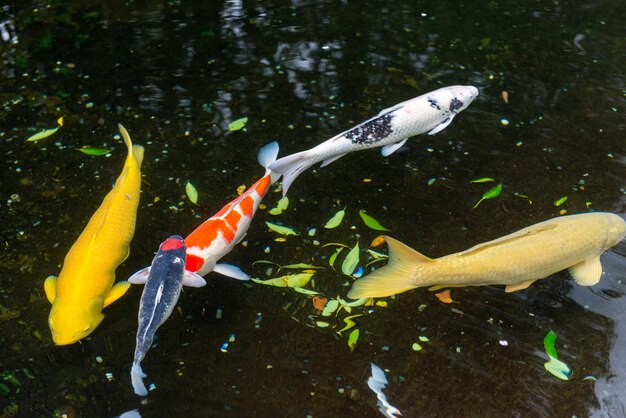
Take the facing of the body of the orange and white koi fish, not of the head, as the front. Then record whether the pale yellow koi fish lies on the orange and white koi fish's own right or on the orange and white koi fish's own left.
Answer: on the orange and white koi fish's own left

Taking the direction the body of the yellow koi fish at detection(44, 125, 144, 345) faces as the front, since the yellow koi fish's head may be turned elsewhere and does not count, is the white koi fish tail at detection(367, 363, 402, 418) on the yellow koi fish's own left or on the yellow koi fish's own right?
on the yellow koi fish's own left

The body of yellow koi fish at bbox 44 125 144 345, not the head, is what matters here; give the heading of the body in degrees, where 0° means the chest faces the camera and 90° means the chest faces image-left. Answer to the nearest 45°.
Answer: approximately 0°

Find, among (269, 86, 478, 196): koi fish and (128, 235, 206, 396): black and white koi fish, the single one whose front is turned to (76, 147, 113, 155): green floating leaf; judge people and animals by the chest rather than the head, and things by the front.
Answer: the black and white koi fish

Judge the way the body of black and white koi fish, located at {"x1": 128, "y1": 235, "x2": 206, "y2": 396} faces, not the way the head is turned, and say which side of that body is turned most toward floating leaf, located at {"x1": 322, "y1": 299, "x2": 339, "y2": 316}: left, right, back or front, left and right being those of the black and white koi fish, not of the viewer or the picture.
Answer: right

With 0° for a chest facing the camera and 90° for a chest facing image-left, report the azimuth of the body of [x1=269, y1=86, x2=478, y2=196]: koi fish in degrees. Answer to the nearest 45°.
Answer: approximately 225°

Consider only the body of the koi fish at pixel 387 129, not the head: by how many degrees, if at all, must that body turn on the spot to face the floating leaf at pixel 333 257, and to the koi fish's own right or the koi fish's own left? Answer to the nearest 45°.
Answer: approximately 135° to the koi fish's own right

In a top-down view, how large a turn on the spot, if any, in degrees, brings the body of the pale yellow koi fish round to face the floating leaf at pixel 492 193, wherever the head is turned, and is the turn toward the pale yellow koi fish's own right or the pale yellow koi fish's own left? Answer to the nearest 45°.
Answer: approximately 90° to the pale yellow koi fish's own left

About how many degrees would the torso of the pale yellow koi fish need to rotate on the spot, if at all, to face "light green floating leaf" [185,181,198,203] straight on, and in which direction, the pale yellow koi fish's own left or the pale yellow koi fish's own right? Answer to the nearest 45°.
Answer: approximately 180°

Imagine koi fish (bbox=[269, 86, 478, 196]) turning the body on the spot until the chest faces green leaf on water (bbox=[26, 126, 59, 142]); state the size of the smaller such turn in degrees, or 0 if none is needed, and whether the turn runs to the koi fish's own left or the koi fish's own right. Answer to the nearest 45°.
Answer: approximately 135° to the koi fish's own left

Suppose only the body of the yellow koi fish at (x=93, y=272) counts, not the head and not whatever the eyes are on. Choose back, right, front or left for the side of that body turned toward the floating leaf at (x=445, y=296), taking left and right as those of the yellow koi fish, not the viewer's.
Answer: left

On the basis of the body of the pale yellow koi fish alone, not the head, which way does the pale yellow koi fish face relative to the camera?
to the viewer's right

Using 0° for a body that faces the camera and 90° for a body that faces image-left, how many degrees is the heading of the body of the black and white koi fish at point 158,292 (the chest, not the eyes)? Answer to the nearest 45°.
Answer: approximately 180°

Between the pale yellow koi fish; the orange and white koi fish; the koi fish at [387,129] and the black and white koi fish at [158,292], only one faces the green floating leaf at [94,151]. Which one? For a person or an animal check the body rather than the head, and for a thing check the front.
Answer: the black and white koi fish
